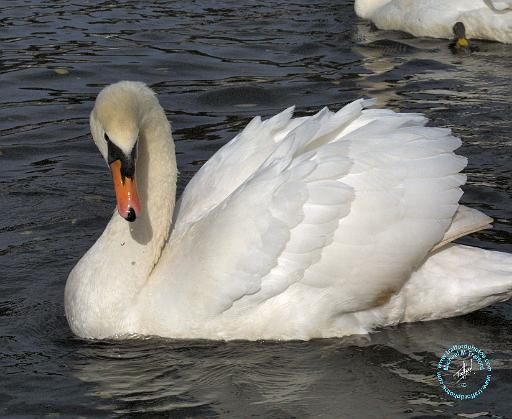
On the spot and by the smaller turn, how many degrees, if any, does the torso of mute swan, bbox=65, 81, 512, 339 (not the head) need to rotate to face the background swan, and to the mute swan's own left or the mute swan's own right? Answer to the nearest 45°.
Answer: approximately 90° to the mute swan's own right

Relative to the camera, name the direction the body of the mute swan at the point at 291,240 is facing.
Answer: to the viewer's left
